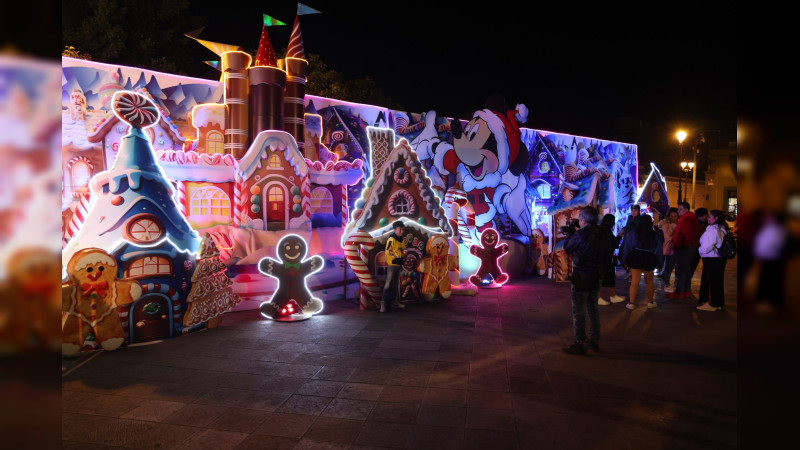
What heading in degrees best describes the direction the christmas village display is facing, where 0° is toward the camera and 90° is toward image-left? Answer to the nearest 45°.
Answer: approximately 315°

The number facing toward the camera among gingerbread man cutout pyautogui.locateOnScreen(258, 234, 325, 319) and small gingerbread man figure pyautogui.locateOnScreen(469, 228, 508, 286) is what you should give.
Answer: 2

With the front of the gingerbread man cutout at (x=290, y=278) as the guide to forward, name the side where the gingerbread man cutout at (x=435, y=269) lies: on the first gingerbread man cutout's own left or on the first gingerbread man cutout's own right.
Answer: on the first gingerbread man cutout's own left

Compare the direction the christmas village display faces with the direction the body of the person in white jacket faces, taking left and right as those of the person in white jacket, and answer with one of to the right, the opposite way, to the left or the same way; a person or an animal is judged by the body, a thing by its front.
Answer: the opposite way

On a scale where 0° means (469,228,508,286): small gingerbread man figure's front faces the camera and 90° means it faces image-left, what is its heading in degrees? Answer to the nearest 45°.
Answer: approximately 0°

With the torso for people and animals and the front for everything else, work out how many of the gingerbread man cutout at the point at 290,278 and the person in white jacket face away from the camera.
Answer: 0

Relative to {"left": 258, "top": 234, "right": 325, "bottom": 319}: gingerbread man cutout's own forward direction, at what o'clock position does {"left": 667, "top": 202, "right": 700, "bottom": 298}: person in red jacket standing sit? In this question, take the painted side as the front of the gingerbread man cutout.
The person in red jacket standing is roughly at 9 o'clock from the gingerbread man cutout.

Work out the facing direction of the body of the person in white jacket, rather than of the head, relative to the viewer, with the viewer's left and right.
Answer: facing to the left of the viewer

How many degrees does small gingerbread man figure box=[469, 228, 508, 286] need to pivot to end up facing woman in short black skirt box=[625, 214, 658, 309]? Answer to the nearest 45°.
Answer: approximately 45° to its left

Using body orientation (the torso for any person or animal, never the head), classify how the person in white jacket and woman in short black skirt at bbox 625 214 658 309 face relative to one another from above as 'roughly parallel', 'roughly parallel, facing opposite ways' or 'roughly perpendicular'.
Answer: roughly perpendicular

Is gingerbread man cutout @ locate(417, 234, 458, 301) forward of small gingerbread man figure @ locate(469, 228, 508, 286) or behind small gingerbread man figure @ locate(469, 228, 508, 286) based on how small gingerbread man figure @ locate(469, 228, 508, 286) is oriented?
forward
